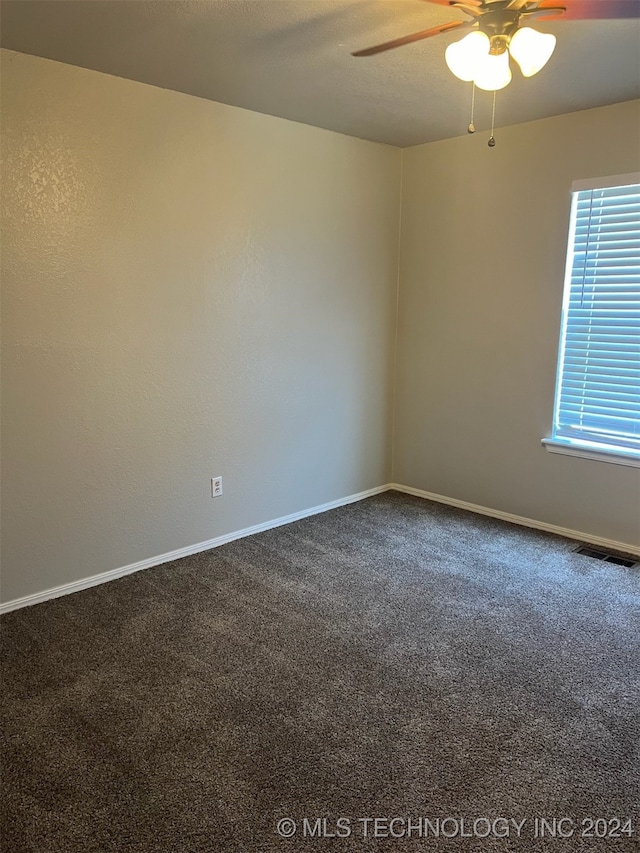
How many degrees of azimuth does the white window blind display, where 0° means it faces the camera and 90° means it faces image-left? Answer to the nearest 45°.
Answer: approximately 45°

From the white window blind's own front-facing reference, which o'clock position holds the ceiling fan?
The ceiling fan is roughly at 11 o'clock from the white window blind.
